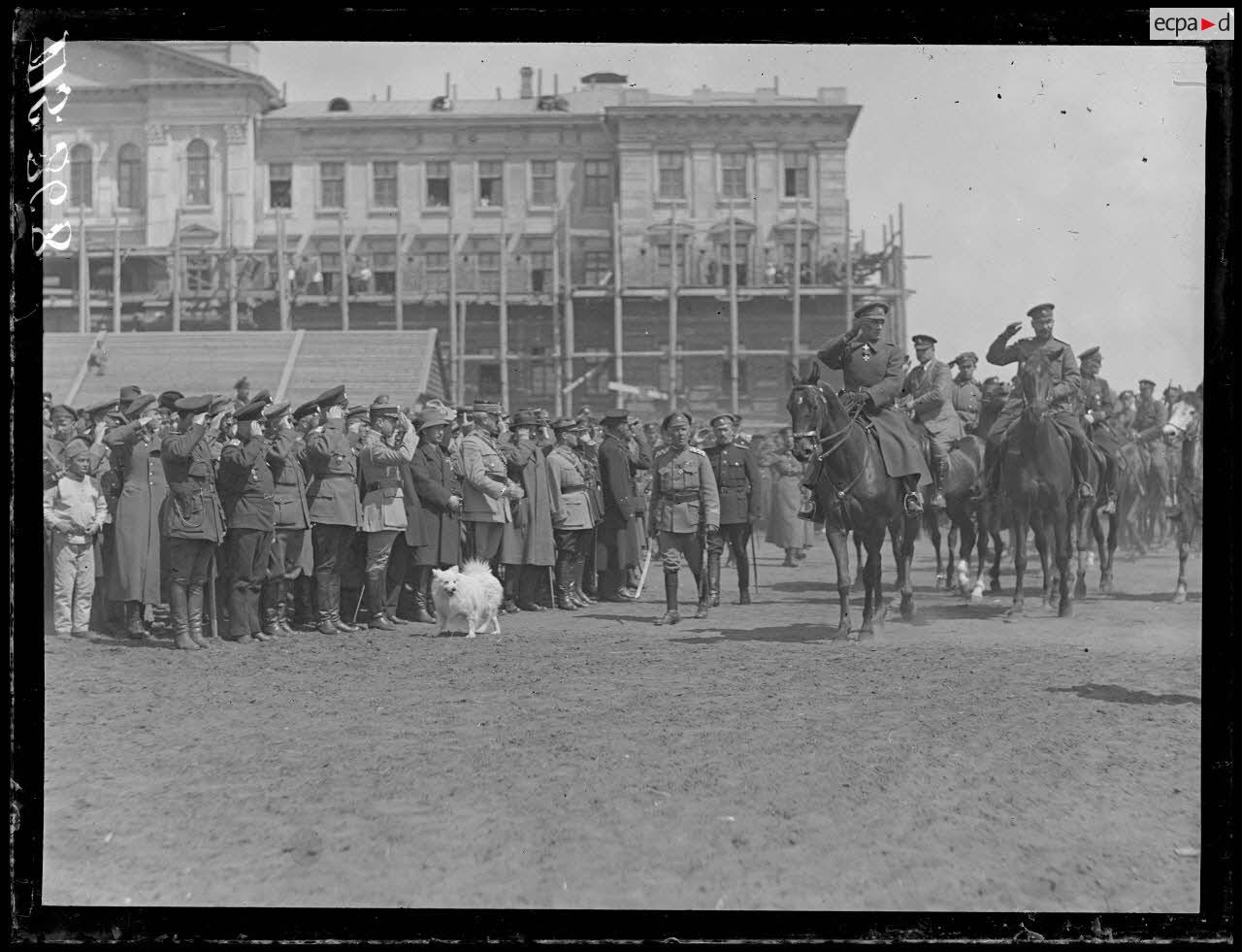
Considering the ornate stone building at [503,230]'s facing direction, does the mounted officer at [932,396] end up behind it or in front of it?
in front

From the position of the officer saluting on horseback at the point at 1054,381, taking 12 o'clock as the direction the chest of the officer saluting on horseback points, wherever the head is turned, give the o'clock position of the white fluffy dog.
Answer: The white fluffy dog is roughly at 2 o'clock from the officer saluting on horseback.

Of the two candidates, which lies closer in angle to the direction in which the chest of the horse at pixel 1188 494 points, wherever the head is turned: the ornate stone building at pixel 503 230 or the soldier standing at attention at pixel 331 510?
the soldier standing at attention

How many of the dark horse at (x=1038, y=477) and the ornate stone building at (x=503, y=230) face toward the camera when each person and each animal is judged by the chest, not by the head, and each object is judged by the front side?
2

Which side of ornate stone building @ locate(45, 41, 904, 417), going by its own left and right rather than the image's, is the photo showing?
front

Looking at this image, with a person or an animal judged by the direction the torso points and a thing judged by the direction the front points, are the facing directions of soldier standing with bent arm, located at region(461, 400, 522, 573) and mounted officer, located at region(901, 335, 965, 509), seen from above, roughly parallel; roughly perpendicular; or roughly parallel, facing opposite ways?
roughly perpendicular

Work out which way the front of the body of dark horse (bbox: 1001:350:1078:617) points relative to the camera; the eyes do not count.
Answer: toward the camera

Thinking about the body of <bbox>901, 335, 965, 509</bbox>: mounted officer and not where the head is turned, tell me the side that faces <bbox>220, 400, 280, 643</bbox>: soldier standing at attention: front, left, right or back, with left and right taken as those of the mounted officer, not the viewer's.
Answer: front

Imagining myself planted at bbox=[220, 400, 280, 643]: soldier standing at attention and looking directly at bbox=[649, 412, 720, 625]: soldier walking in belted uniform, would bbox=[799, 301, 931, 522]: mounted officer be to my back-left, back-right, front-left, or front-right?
front-right

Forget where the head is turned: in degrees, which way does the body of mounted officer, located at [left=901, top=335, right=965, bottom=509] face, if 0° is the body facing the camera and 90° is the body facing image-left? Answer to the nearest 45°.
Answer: approximately 45°

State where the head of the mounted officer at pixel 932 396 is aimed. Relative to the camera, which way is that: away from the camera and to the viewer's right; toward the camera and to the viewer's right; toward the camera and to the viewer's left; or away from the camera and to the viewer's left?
toward the camera and to the viewer's left

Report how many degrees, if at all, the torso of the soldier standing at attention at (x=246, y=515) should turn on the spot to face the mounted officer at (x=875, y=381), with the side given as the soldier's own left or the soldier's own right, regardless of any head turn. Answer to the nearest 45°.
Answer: approximately 45° to the soldier's own left

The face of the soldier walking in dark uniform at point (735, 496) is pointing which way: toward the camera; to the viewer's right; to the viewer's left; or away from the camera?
toward the camera

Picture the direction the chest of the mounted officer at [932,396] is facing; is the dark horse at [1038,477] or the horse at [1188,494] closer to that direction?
the dark horse

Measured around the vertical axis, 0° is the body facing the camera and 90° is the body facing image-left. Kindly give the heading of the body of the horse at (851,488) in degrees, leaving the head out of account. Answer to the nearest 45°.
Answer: approximately 45°

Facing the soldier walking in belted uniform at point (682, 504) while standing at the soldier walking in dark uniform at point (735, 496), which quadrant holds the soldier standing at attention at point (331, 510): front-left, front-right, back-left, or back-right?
front-right
